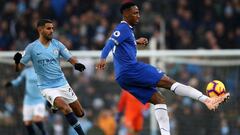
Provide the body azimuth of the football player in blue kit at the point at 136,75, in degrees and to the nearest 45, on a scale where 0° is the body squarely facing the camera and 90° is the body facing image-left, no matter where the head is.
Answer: approximately 270°

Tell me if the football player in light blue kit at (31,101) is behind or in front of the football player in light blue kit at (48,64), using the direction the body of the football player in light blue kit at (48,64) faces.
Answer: behind

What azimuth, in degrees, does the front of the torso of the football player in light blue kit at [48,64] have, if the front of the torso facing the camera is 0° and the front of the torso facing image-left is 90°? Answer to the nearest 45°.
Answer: approximately 315°

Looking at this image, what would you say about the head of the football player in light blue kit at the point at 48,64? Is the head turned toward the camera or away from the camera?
toward the camera

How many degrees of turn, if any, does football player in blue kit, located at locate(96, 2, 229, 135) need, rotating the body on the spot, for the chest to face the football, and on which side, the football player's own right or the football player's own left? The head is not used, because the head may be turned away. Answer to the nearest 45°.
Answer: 0° — they already face it

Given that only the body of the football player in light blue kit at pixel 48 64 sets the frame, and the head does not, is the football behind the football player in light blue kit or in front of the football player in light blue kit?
in front

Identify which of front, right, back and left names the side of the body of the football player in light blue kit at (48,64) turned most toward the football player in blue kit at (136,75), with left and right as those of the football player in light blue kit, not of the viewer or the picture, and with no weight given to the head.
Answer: front

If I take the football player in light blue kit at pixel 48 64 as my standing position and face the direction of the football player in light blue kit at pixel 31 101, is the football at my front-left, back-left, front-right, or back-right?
back-right

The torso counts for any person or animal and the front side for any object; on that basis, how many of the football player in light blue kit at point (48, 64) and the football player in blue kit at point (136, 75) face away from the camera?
0

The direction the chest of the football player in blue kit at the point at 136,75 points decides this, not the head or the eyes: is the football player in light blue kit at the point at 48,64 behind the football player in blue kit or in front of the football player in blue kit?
behind
